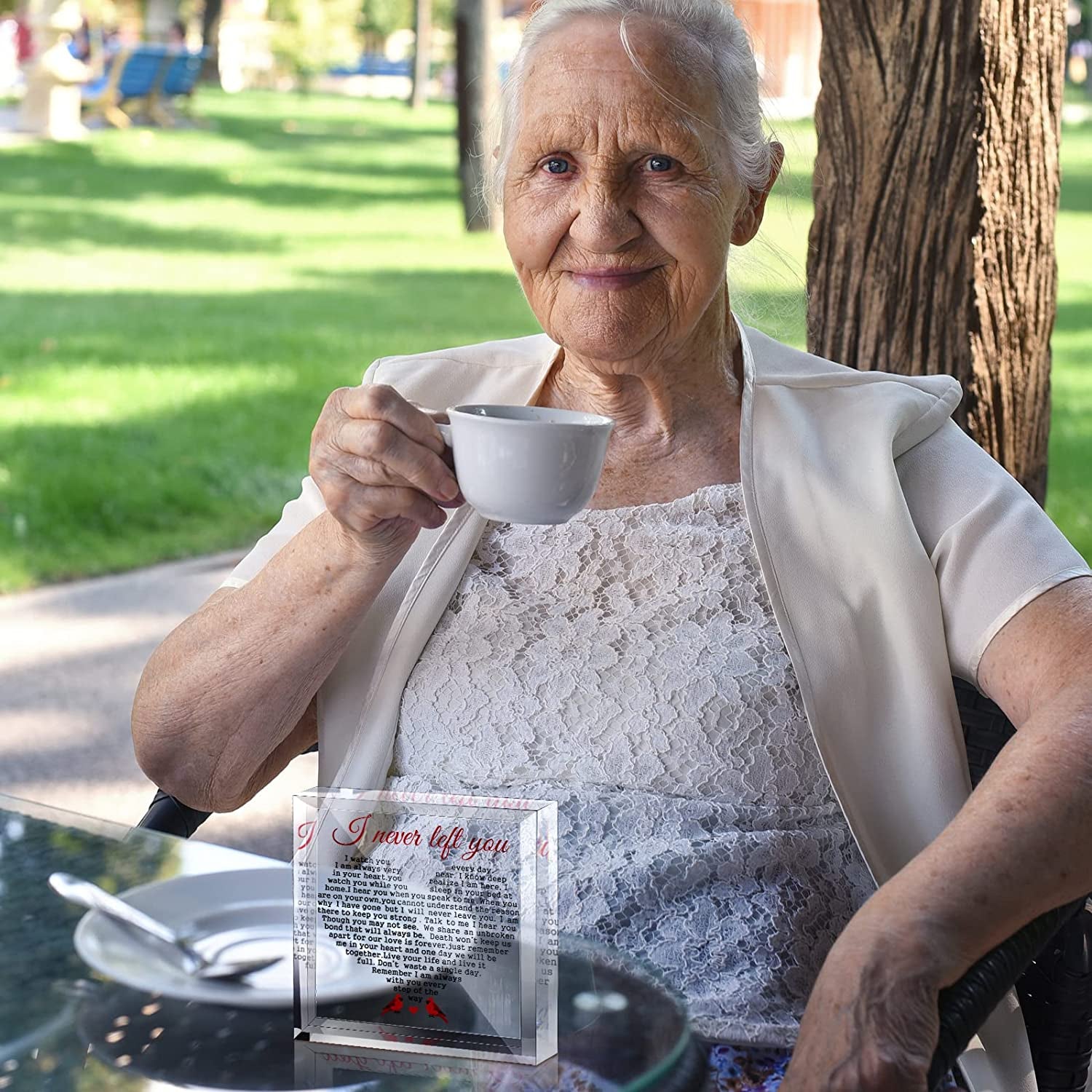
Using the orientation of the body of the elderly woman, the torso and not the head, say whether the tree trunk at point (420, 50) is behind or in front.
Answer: behind

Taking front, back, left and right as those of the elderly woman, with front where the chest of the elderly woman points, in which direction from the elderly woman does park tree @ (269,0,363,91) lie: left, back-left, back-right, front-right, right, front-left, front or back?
back

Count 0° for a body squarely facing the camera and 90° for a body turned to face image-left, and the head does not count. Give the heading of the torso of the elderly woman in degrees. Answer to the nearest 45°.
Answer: approximately 0°

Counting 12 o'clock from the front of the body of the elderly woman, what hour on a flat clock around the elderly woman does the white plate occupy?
The white plate is roughly at 1 o'clock from the elderly woman.
